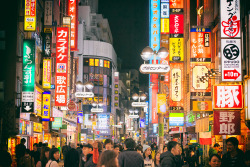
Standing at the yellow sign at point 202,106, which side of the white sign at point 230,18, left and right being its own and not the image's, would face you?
back

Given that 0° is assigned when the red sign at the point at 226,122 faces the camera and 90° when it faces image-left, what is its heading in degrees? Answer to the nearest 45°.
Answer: approximately 0°

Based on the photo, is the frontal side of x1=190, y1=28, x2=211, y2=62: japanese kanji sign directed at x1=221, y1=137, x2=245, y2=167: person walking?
yes

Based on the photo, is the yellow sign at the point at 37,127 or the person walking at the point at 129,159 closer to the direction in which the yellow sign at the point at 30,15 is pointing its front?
the person walking

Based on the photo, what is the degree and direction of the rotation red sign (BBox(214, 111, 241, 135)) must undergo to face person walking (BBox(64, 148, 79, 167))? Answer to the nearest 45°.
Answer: approximately 90° to its right
